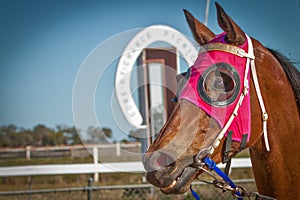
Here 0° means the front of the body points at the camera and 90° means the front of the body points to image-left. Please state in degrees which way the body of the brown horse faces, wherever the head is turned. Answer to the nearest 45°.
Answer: approximately 90°
